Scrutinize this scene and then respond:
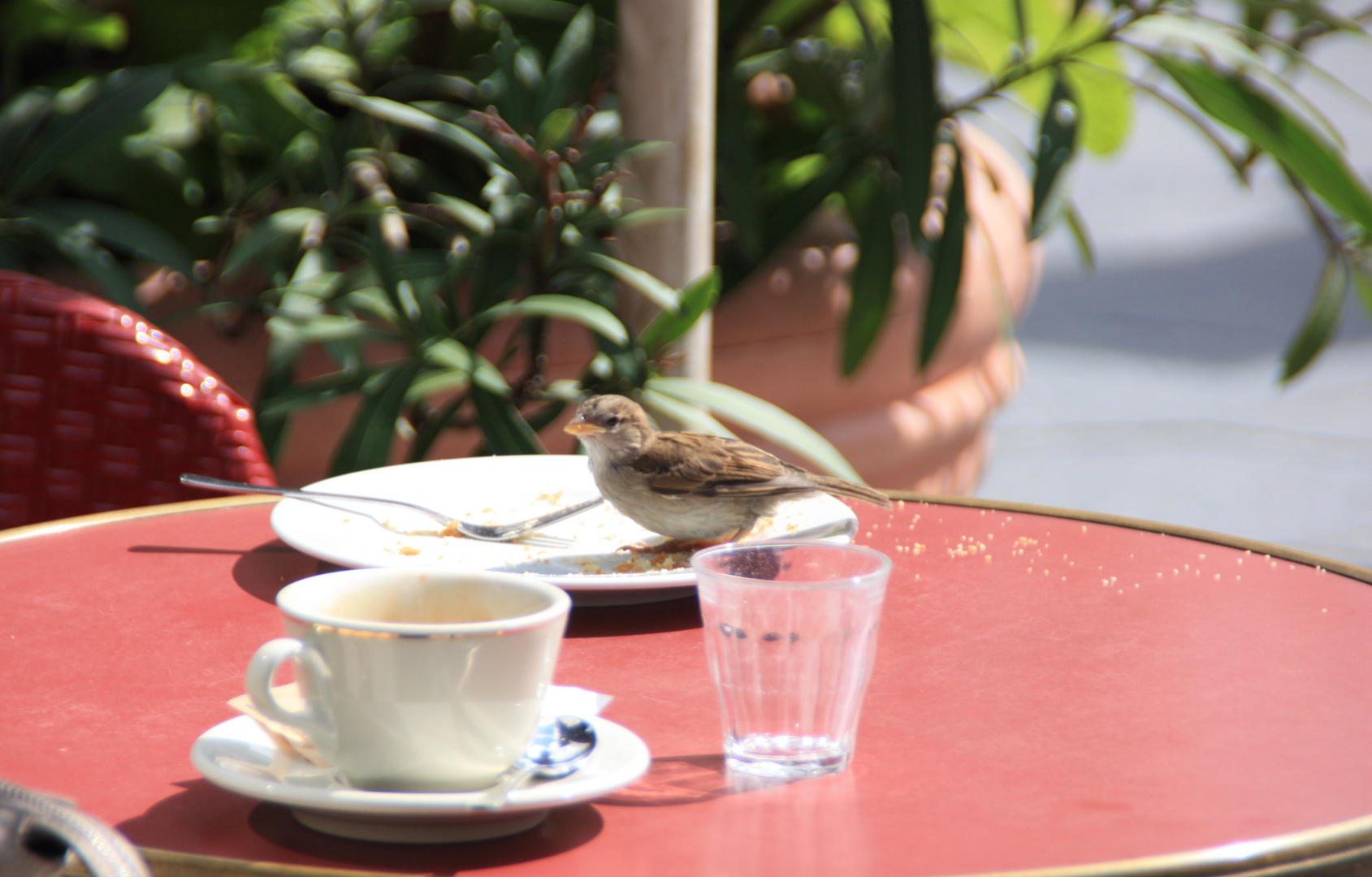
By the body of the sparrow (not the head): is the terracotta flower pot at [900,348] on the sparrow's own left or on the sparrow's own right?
on the sparrow's own right

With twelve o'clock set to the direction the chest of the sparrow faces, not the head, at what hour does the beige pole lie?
The beige pole is roughly at 3 o'clock from the sparrow.

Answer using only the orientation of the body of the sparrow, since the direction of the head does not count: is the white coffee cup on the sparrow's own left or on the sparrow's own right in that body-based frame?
on the sparrow's own left

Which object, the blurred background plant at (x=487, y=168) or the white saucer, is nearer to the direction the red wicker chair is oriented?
the white saucer

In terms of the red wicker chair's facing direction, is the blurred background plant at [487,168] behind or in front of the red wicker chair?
behind

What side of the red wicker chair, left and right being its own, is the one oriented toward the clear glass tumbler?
front

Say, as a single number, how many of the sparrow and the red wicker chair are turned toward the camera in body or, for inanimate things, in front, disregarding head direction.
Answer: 1

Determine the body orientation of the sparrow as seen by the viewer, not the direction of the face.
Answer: to the viewer's left

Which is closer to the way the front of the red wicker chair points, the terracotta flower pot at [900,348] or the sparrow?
the sparrow

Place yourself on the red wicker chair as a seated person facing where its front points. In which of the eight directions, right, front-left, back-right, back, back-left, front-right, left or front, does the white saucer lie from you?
front

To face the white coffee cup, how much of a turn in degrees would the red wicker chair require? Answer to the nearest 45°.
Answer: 0° — it already faces it
